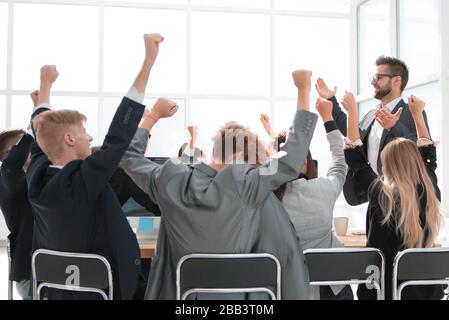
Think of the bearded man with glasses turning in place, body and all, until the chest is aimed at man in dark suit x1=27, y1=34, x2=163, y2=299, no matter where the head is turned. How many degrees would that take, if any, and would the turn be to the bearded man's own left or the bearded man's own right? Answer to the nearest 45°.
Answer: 0° — they already face them

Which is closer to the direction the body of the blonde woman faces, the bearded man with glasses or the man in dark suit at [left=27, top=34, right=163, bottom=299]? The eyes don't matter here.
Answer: the bearded man with glasses

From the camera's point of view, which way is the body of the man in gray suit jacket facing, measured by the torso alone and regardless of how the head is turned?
away from the camera

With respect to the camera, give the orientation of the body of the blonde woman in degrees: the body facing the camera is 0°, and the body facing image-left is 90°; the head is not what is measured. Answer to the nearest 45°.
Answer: approximately 180°

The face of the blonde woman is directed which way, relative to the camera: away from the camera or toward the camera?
away from the camera

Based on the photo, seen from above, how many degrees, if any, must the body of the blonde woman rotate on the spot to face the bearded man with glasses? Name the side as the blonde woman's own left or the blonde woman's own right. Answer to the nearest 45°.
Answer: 0° — they already face them

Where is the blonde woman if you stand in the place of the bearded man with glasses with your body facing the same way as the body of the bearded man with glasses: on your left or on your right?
on your left

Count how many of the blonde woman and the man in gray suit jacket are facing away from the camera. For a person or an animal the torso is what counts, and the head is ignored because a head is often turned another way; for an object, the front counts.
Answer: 2

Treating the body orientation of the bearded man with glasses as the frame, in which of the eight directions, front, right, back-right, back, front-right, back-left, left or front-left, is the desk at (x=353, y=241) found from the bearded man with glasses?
front-left

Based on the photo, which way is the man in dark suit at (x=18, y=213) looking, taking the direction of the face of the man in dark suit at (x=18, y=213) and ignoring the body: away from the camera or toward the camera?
away from the camera

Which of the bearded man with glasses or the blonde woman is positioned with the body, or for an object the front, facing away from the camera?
the blonde woman

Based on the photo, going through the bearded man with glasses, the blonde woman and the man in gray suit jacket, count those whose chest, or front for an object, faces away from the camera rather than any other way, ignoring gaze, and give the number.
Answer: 2

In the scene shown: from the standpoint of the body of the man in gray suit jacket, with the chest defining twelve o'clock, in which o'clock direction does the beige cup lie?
The beige cup is roughly at 1 o'clock from the man in gray suit jacket.

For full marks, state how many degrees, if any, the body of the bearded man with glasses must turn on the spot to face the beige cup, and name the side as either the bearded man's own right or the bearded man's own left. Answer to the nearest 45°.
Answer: approximately 45° to the bearded man's own left

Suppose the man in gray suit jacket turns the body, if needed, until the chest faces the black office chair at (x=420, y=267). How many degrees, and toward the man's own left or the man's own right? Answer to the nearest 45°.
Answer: approximately 45° to the man's own right
